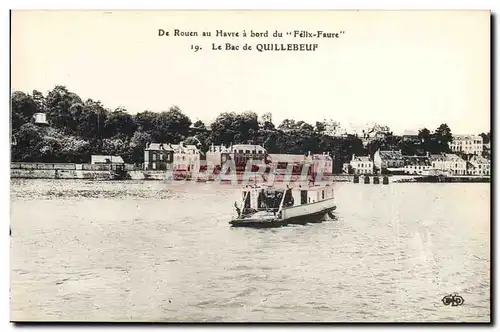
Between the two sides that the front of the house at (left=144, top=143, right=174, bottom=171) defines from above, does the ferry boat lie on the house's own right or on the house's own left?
on the house's own left

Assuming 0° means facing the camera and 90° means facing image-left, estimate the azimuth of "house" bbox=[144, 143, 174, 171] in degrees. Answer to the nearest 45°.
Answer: approximately 0°

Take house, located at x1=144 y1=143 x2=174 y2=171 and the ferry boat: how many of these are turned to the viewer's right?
0

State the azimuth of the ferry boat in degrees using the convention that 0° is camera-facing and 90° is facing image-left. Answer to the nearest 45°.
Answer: approximately 45°
